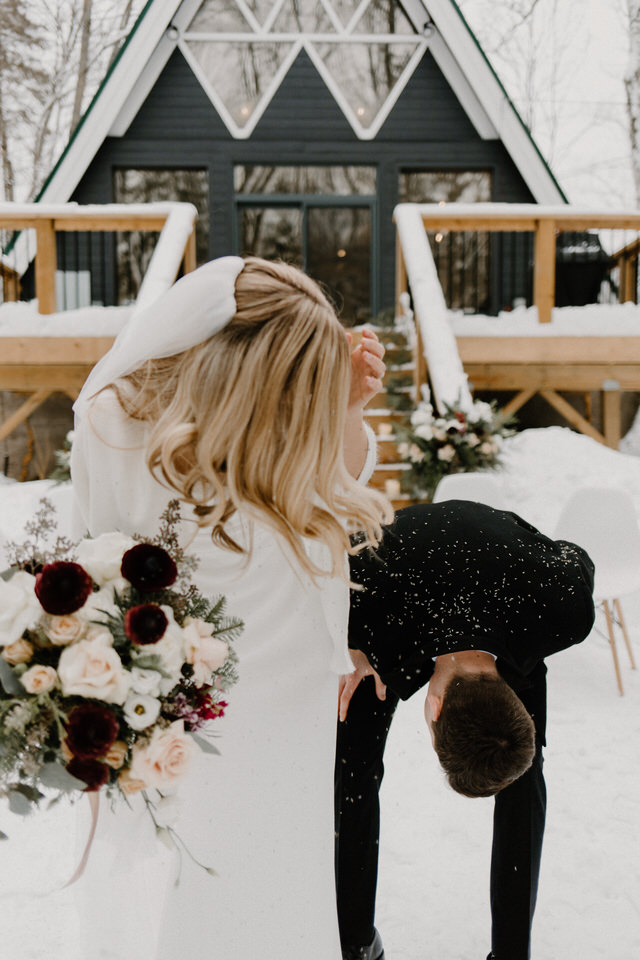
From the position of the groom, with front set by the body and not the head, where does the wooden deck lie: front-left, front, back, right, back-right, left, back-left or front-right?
back

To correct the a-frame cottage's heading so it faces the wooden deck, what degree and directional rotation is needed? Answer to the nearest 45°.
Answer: approximately 45° to its left

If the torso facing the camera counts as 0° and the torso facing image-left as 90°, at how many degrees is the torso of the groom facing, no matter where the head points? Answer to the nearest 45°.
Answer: approximately 0°

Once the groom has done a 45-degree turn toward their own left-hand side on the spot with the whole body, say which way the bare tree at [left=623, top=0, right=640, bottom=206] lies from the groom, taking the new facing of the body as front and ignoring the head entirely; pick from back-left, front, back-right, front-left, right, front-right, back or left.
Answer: back-left

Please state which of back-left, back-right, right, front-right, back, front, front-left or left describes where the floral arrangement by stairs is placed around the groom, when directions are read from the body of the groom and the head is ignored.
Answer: back

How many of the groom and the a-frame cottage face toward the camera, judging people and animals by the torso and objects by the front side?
2

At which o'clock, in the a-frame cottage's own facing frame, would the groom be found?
The groom is roughly at 12 o'clock from the a-frame cottage.
